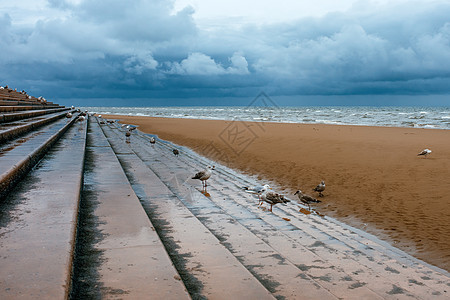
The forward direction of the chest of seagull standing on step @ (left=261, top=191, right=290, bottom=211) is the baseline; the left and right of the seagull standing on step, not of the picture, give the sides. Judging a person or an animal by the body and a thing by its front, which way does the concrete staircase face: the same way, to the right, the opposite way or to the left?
the opposite way

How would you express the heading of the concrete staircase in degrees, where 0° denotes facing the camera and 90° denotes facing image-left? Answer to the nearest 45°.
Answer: approximately 270°

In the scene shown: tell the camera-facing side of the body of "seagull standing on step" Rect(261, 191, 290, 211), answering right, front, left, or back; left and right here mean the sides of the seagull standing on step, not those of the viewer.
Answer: left

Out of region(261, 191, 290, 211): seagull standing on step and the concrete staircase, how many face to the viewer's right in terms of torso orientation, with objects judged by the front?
1
